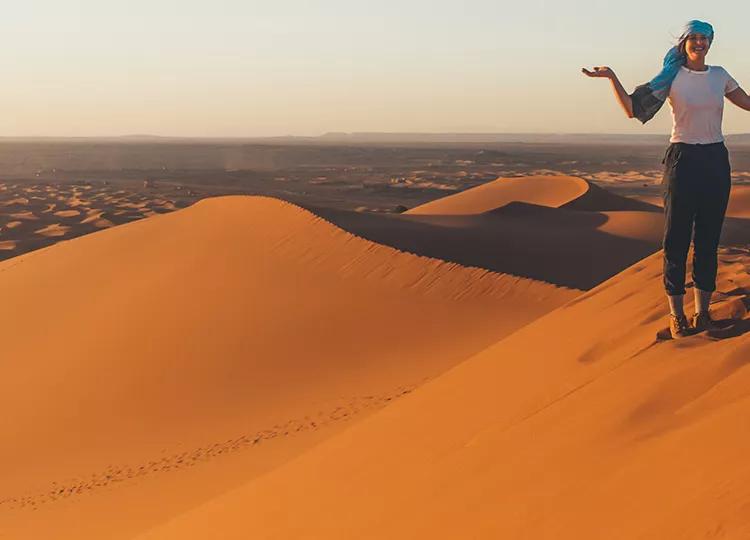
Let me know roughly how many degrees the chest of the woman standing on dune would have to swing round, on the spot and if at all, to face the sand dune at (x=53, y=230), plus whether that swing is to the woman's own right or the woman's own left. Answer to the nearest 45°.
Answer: approximately 135° to the woman's own right

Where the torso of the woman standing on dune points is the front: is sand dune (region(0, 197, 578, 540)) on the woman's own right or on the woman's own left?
on the woman's own right

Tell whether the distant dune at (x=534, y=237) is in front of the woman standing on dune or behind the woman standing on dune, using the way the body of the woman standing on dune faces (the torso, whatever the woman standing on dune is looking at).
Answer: behind

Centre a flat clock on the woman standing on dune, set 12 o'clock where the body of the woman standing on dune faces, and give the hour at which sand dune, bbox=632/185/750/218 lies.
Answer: The sand dune is roughly at 6 o'clock from the woman standing on dune.

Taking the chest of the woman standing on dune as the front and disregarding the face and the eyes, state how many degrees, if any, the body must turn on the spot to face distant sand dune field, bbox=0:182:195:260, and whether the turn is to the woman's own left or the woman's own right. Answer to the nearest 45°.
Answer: approximately 135° to the woman's own right
